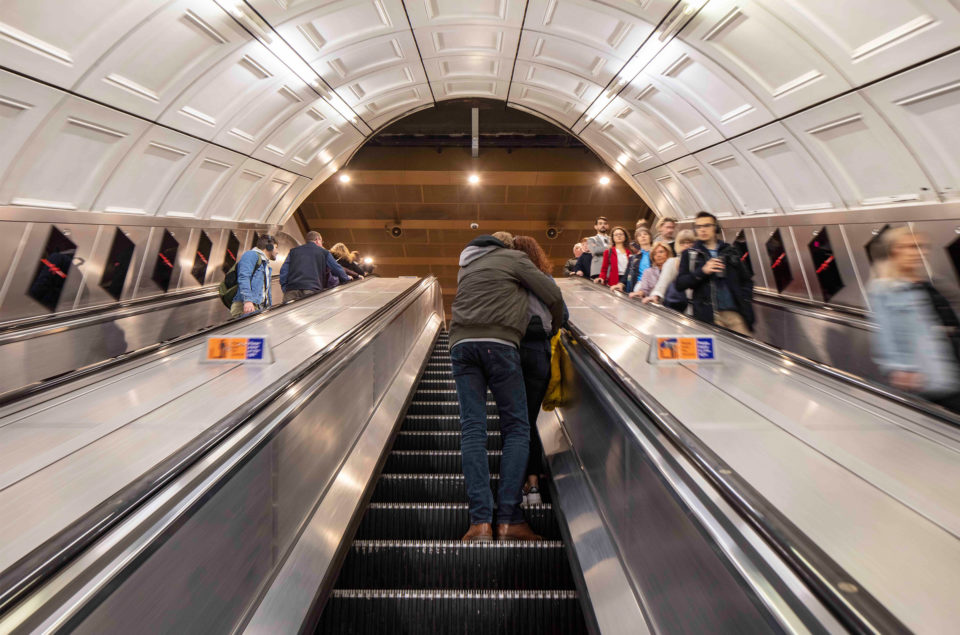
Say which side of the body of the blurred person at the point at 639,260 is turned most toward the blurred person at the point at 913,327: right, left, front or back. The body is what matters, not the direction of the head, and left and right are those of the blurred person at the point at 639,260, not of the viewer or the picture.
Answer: front

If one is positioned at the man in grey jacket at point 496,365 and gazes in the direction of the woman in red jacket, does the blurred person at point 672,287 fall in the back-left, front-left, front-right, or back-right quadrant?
front-right

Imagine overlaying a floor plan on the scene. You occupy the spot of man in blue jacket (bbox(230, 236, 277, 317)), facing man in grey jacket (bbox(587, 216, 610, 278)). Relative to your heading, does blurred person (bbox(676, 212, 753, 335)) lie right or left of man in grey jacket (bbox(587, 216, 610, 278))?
right

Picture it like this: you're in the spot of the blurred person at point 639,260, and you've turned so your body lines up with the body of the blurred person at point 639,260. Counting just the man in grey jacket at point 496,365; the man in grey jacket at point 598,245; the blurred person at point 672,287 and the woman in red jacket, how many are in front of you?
2

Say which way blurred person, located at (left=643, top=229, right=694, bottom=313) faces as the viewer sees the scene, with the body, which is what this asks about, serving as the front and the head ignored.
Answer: toward the camera

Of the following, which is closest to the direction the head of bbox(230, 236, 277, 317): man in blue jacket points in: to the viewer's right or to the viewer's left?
to the viewer's right

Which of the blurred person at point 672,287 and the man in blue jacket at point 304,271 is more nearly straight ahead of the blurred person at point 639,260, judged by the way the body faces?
the blurred person

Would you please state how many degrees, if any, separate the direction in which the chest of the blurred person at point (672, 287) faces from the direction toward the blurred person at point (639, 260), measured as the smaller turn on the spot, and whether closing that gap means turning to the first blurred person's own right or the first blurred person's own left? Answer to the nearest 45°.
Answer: approximately 180°

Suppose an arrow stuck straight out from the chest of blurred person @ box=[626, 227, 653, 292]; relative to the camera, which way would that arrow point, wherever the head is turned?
toward the camera

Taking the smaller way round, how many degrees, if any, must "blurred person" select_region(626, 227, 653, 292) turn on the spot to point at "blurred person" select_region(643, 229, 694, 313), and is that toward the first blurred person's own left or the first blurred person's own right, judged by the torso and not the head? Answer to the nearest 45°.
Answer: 0° — they already face them
